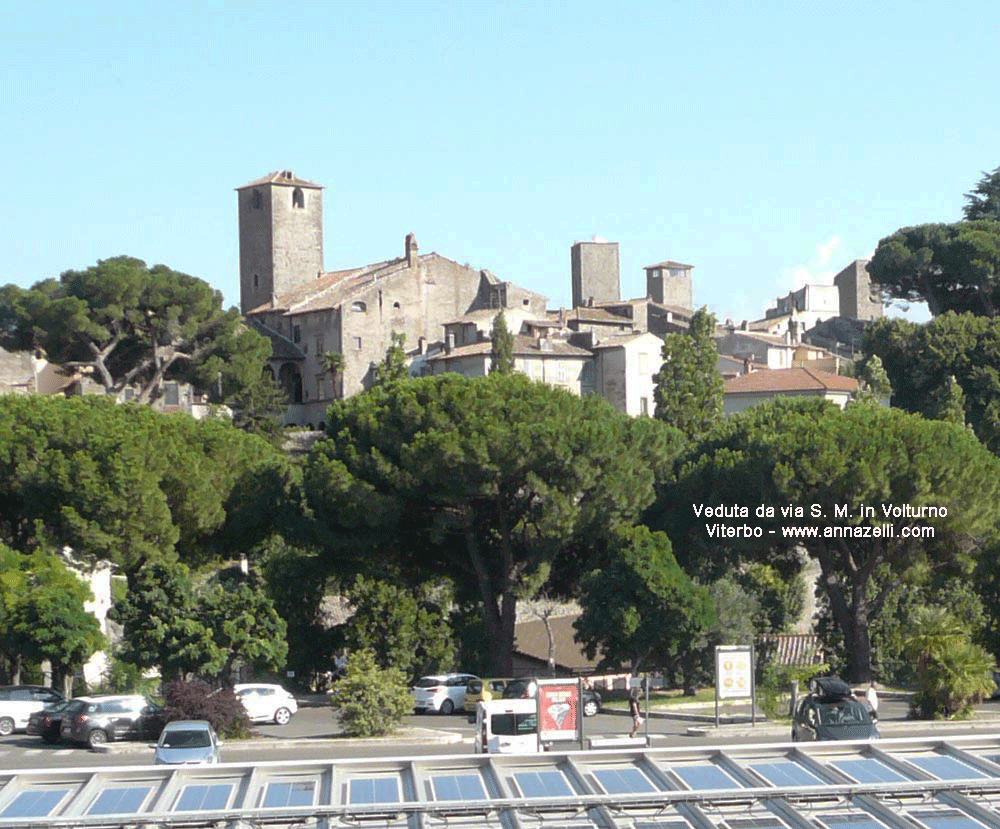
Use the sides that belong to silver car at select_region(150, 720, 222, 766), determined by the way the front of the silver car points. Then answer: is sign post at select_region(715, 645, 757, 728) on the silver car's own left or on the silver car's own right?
on the silver car's own left

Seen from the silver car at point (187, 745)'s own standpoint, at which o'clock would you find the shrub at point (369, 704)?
The shrub is roughly at 7 o'clock from the silver car.

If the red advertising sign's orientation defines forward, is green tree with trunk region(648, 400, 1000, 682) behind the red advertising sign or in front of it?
behind

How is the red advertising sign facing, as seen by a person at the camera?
facing the viewer

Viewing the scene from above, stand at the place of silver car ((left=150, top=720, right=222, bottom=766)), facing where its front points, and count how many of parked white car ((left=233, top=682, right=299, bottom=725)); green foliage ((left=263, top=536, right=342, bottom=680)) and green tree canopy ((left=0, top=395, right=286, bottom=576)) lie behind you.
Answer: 3

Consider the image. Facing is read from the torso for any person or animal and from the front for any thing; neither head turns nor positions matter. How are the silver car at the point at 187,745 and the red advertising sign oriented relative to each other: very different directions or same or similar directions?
same or similar directions

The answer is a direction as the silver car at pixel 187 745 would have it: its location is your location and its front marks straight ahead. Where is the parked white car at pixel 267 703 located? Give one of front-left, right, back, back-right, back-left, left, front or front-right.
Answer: back

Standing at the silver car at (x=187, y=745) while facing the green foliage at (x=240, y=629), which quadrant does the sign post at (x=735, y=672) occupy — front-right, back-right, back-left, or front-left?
front-right

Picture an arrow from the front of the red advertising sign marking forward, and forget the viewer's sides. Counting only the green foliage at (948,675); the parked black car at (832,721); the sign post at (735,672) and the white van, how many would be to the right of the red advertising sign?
1

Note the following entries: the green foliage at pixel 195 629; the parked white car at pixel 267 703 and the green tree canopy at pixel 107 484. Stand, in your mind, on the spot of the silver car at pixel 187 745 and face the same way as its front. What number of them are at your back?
3

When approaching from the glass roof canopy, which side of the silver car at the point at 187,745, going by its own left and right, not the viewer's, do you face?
front

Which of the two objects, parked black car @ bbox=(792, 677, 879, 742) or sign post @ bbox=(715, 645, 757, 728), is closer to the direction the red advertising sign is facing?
the parked black car

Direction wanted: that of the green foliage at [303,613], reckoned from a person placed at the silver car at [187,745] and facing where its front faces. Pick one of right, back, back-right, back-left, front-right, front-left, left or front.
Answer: back

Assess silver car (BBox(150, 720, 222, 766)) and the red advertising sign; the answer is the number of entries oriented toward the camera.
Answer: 2
